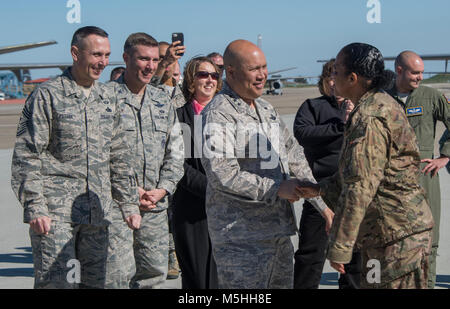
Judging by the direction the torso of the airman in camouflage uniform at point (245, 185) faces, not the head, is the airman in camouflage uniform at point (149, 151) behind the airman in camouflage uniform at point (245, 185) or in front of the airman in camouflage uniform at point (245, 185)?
behind

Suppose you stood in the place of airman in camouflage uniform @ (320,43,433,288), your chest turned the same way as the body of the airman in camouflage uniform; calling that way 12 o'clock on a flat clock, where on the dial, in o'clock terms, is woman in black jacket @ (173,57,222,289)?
The woman in black jacket is roughly at 12 o'clock from the airman in camouflage uniform.

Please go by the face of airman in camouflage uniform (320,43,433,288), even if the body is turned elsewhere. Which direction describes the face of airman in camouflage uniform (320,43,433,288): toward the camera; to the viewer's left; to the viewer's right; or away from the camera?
to the viewer's left

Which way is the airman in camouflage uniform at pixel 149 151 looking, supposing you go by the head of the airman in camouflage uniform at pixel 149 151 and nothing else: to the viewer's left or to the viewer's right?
to the viewer's right

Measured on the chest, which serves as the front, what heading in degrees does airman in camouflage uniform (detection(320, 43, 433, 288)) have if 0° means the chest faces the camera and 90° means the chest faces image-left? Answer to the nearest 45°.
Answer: approximately 135°

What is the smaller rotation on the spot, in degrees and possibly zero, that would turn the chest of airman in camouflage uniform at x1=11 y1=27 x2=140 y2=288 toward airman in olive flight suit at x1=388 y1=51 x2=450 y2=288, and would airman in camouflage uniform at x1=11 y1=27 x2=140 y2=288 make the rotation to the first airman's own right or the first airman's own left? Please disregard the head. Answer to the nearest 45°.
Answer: approximately 45° to the first airman's own left

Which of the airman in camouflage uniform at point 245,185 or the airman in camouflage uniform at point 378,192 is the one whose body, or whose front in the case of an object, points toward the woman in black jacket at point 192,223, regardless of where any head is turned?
the airman in camouflage uniform at point 378,192

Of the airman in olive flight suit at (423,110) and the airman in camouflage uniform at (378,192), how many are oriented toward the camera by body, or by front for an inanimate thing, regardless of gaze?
1
